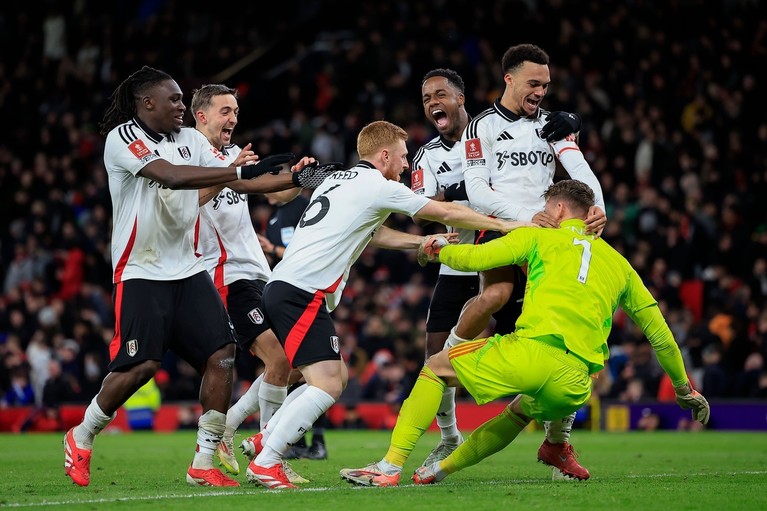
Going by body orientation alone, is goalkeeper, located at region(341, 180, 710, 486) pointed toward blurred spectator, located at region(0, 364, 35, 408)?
yes

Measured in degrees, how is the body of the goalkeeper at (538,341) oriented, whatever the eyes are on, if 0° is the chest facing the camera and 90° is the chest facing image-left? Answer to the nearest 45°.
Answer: approximately 135°
